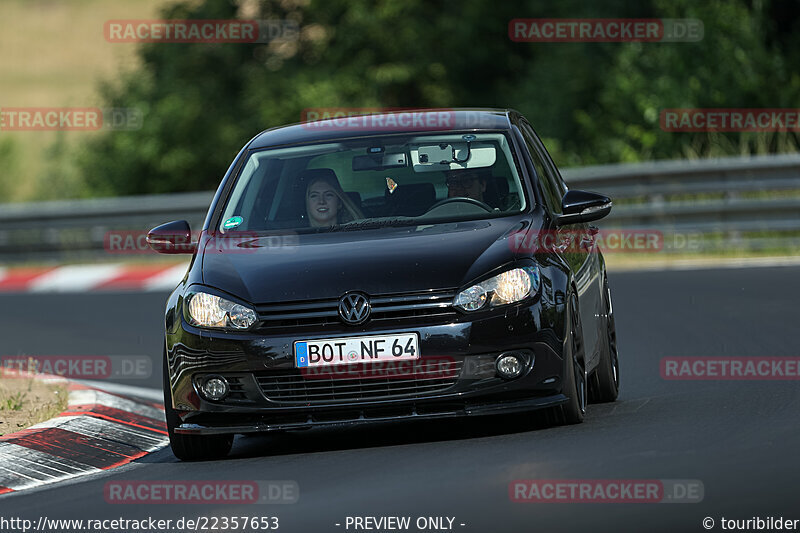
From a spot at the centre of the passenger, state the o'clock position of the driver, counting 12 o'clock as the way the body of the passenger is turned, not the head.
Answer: The driver is roughly at 9 o'clock from the passenger.

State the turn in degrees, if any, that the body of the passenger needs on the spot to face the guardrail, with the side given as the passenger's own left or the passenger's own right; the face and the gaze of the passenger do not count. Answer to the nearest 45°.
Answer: approximately 135° to the passenger's own left

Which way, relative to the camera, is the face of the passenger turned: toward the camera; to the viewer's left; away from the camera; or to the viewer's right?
toward the camera

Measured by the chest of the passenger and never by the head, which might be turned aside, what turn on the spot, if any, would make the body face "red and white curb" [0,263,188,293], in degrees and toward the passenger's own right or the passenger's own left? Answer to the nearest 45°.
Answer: approximately 180°

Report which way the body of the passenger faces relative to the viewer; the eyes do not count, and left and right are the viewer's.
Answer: facing the viewer

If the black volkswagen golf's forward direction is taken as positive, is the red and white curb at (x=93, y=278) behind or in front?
behind
